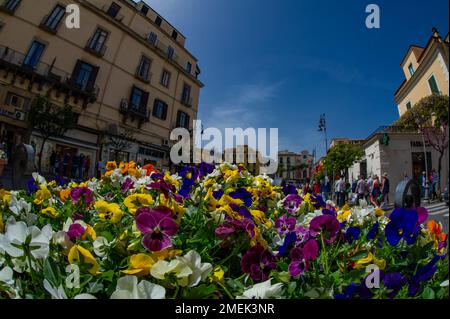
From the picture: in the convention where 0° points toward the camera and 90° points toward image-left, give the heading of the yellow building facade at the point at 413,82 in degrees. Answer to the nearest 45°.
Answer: approximately 45°

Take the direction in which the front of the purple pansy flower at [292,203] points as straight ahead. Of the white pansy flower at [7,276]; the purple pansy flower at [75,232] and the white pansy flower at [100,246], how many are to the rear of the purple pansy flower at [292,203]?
0

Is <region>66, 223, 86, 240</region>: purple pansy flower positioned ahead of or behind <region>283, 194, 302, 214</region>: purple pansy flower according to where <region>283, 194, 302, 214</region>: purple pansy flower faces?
ahead

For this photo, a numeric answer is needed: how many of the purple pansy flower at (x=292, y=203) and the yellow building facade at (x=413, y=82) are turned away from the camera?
0

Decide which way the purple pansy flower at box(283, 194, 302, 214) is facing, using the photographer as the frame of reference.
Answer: facing the viewer
